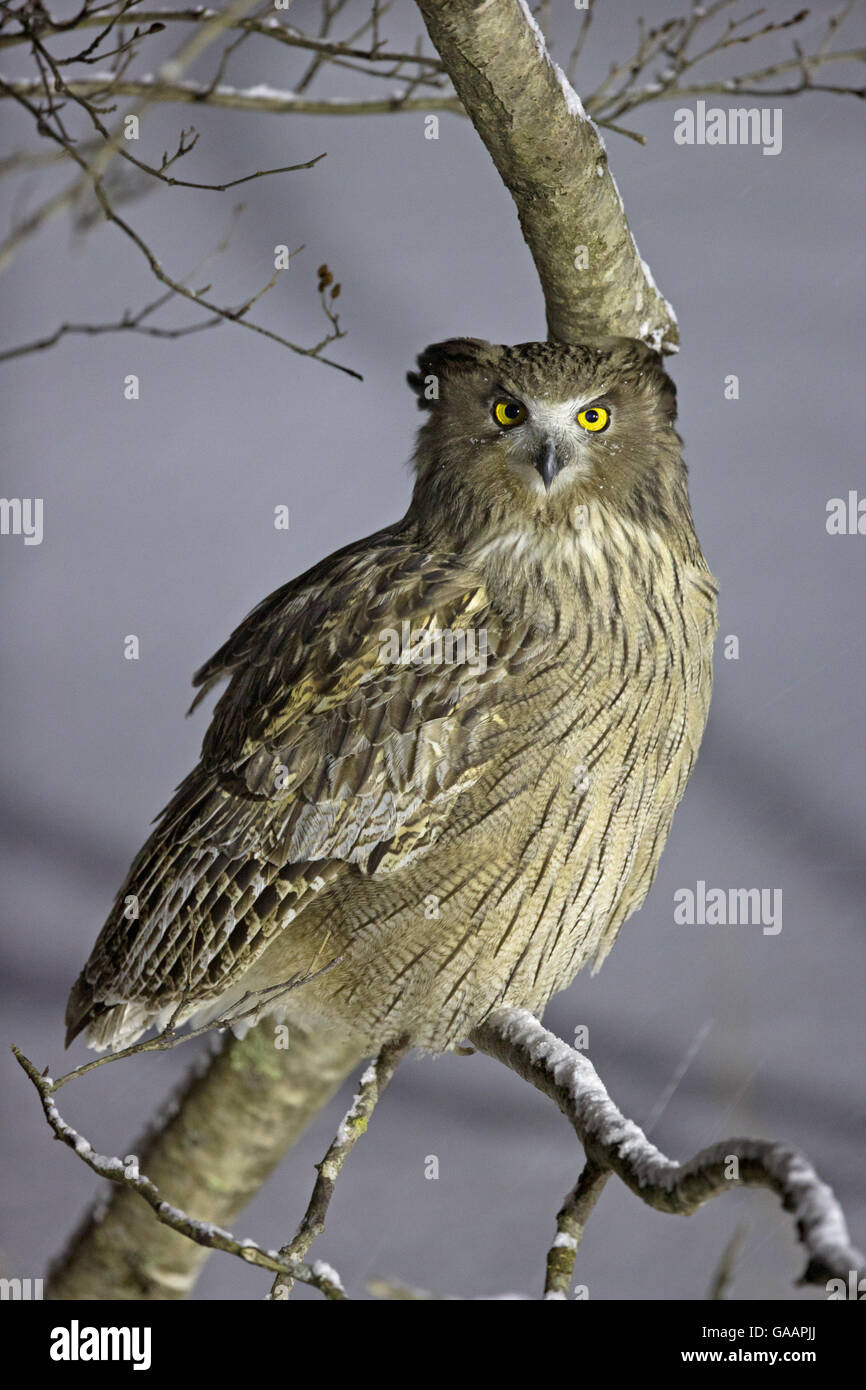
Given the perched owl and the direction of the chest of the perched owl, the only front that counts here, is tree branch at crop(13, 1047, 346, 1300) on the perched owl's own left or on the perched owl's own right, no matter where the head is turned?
on the perched owl's own right

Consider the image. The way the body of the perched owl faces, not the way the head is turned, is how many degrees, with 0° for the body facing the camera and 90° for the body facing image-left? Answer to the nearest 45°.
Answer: approximately 315°
